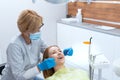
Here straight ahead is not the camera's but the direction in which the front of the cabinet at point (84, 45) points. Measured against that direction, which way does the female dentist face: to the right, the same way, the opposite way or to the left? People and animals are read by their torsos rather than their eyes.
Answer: to the left

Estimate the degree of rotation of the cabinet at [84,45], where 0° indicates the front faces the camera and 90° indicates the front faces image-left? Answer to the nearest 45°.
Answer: approximately 45°

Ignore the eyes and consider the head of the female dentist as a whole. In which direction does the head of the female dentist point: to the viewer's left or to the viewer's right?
to the viewer's right

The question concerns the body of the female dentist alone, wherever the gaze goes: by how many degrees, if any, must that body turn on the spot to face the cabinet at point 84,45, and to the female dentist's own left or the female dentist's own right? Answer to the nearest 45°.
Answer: approximately 90° to the female dentist's own left

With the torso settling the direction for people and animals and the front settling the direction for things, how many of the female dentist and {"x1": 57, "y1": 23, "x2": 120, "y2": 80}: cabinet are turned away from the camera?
0
